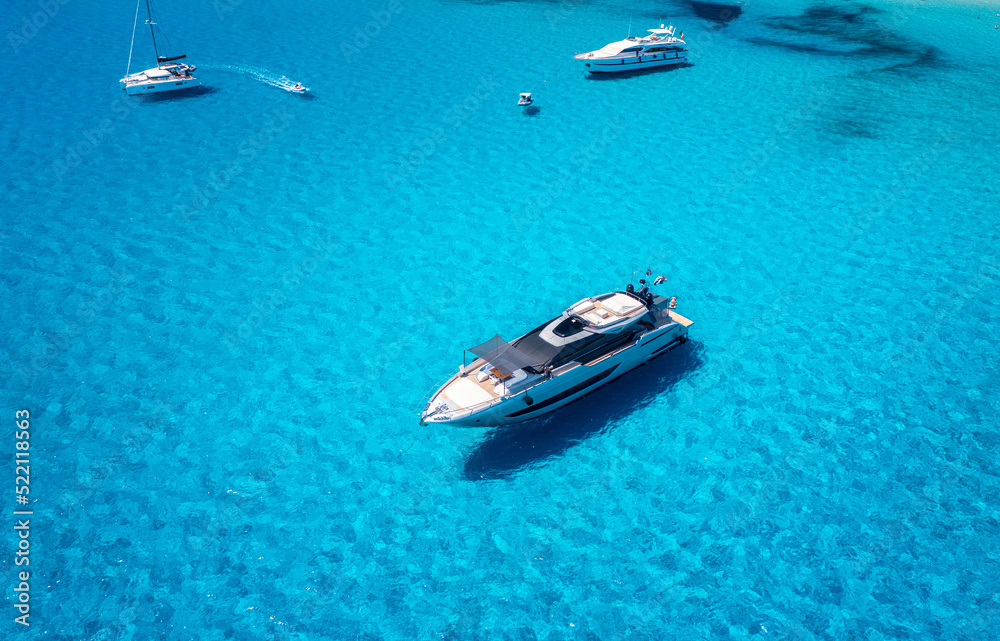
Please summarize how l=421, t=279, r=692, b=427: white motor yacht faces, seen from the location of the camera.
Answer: facing the viewer and to the left of the viewer
